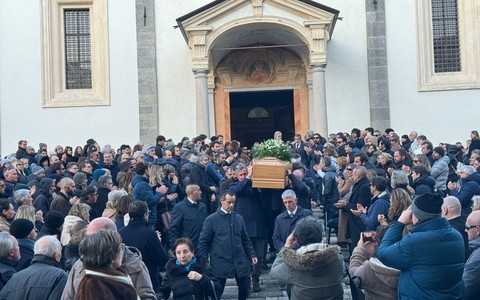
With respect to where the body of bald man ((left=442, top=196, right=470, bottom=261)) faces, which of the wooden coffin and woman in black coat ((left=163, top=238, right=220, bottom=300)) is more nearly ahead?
the wooden coffin

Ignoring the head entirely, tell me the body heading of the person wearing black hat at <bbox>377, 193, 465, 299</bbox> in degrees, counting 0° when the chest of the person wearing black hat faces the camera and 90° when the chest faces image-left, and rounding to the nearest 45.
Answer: approximately 135°

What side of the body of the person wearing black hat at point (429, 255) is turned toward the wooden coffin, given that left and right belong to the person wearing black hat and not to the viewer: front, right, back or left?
front

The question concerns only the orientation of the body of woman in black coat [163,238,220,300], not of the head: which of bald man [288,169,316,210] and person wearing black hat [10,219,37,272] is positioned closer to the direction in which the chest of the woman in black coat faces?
the person wearing black hat

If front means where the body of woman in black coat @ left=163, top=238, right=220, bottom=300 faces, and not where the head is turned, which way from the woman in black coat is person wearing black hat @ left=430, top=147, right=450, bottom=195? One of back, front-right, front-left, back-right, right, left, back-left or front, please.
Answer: back-left

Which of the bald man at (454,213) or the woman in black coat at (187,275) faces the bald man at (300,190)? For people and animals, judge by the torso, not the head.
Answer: the bald man at (454,213)

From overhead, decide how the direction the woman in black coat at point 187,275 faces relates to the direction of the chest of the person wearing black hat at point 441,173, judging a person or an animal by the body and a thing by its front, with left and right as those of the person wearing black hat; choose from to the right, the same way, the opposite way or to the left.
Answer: to the left
